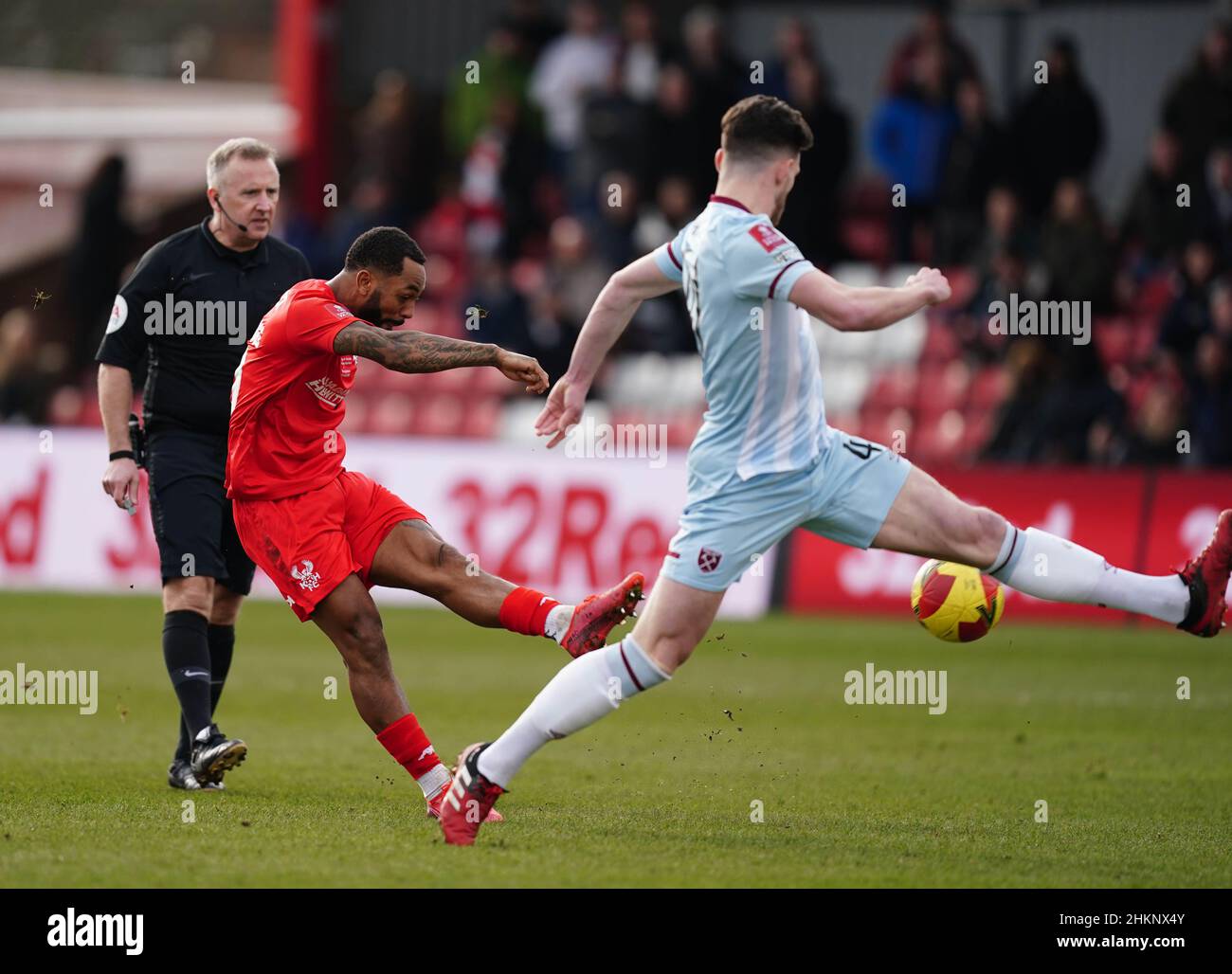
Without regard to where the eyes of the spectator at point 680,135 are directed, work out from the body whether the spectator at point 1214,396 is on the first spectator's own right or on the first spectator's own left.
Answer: on the first spectator's own left

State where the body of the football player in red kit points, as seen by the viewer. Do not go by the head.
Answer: to the viewer's right

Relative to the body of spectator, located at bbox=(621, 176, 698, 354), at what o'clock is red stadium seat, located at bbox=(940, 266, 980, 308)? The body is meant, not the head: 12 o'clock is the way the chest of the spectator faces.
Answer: The red stadium seat is roughly at 9 o'clock from the spectator.

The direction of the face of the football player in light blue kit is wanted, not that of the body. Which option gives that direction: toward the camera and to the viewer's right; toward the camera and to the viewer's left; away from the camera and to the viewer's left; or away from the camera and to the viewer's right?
away from the camera and to the viewer's right

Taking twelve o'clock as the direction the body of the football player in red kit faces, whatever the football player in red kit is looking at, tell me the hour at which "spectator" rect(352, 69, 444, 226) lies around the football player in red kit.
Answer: The spectator is roughly at 9 o'clock from the football player in red kit.

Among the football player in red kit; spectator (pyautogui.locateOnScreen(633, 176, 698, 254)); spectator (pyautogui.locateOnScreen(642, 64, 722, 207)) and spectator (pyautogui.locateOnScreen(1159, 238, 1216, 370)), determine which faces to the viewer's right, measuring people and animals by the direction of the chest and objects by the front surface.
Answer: the football player in red kit

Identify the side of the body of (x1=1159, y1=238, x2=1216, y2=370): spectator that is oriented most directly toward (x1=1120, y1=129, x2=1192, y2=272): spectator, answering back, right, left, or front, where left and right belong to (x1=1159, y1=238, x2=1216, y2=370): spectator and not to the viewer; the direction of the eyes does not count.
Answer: back

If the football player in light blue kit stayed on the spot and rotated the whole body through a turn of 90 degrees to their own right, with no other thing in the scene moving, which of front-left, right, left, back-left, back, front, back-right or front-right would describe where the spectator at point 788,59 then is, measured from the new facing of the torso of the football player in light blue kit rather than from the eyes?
back-left

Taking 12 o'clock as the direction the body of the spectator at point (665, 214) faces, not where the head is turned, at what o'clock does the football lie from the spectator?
The football is roughly at 12 o'clock from the spectator.

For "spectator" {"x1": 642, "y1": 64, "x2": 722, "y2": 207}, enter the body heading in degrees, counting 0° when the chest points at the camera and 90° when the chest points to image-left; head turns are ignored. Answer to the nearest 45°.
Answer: approximately 0°

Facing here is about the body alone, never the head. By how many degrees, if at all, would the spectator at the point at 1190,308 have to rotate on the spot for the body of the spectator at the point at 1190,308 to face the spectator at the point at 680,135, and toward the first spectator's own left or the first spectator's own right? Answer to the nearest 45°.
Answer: approximately 90° to the first spectator's own right

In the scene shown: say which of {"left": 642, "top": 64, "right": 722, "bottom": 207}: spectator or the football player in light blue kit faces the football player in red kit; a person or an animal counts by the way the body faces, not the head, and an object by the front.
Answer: the spectator

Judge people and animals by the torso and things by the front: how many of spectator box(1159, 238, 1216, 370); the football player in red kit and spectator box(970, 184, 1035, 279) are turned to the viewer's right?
1

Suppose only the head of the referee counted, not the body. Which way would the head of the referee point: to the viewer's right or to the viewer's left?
to the viewer's right

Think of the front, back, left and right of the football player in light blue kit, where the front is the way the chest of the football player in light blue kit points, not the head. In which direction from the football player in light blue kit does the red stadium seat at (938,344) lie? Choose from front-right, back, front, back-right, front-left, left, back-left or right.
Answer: front-left
